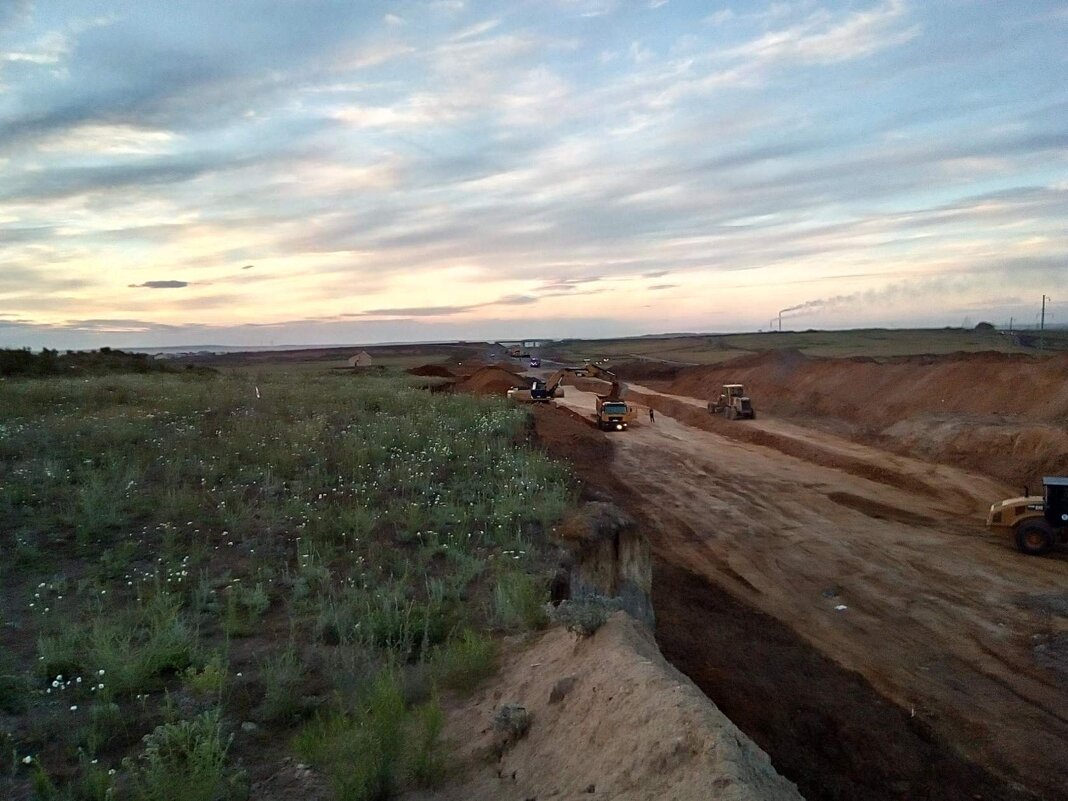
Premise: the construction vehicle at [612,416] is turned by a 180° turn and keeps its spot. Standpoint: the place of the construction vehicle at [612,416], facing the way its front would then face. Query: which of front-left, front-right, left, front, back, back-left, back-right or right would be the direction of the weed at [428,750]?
back

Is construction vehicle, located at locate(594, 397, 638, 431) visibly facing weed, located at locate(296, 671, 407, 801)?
yes

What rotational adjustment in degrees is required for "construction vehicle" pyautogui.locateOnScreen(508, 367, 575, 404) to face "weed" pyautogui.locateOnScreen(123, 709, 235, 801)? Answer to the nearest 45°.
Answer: approximately 90° to its right

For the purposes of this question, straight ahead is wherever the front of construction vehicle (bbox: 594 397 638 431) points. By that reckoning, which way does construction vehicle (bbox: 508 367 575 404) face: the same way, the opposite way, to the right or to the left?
to the left

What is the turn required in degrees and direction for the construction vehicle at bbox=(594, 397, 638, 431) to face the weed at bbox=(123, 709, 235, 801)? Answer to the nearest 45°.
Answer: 0° — it already faces it

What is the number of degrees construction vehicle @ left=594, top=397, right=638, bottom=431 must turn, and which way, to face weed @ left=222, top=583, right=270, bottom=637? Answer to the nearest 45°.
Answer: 0° — it already faces it

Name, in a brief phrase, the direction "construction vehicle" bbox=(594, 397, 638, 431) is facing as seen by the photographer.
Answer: facing the viewer

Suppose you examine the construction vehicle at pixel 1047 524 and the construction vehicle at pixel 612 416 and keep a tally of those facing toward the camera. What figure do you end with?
1

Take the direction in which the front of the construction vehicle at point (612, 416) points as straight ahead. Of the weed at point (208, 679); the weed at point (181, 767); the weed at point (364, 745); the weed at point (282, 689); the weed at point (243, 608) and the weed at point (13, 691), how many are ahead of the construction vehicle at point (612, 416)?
6

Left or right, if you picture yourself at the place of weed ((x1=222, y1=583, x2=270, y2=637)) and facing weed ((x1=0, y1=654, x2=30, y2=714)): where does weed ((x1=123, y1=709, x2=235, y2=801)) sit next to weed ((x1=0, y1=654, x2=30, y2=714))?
left

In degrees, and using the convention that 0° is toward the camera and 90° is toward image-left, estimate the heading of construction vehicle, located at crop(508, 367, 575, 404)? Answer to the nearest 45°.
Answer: approximately 270°

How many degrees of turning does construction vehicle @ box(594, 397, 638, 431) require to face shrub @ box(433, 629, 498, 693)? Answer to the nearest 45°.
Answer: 0° — it already faces it

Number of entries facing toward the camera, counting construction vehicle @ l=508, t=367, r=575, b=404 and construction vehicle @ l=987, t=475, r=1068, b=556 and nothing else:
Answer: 0

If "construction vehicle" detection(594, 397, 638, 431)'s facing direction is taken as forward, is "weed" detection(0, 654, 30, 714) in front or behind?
in front

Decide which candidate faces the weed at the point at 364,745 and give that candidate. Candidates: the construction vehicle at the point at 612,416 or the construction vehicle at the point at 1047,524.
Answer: the construction vehicle at the point at 612,416
